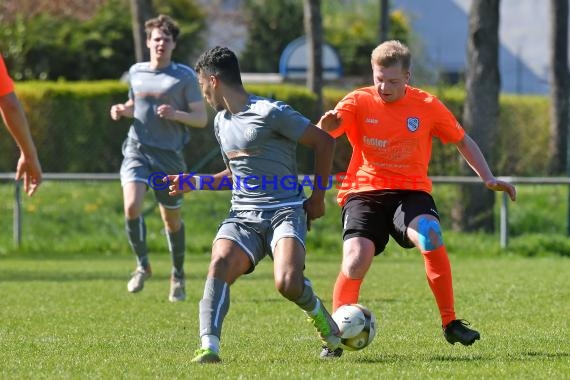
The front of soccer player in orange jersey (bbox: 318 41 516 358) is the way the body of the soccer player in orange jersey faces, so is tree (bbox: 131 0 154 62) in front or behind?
behind

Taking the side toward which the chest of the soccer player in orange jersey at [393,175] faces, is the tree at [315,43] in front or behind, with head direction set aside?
behind

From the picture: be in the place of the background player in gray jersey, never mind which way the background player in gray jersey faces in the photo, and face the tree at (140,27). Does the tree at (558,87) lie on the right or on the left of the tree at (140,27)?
right

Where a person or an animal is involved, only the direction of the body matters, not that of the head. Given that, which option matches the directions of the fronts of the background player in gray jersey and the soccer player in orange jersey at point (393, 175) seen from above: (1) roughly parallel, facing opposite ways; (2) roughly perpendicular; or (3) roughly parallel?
roughly parallel

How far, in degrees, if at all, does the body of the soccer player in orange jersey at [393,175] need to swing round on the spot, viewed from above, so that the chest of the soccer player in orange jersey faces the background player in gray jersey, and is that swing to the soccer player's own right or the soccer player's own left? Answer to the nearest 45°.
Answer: approximately 135° to the soccer player's own right

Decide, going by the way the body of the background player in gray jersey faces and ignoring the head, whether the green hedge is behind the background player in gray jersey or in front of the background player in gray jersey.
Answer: behind

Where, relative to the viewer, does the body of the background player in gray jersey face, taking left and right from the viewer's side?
facing the viewer

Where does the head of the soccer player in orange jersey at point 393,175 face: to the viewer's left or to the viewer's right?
to the viewer's left

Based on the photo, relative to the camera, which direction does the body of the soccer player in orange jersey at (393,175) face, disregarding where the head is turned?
toward the camera

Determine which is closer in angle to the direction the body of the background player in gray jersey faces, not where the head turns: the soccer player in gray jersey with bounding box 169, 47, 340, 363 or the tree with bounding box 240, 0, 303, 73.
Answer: the soccer player in gray jersey

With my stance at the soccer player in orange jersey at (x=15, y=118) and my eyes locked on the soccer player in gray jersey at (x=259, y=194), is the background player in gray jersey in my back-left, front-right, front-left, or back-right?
front-left

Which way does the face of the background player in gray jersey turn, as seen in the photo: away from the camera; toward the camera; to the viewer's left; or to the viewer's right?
toward the camera

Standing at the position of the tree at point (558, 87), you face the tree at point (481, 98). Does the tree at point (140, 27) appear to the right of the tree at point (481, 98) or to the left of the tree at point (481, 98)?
right

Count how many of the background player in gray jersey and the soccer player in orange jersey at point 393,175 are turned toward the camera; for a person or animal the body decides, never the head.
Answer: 2

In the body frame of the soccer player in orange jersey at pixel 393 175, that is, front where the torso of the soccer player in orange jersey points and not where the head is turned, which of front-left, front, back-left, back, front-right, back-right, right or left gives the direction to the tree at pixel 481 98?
back

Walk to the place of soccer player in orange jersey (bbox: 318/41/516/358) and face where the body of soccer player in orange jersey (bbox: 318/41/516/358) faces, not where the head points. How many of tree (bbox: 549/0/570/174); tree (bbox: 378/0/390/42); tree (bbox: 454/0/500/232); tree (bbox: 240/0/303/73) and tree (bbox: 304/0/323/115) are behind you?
5

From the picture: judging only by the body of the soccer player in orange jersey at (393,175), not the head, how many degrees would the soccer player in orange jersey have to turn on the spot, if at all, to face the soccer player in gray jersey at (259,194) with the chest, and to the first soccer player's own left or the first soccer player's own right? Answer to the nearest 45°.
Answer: approximately 45° to the first soccer player's own right
